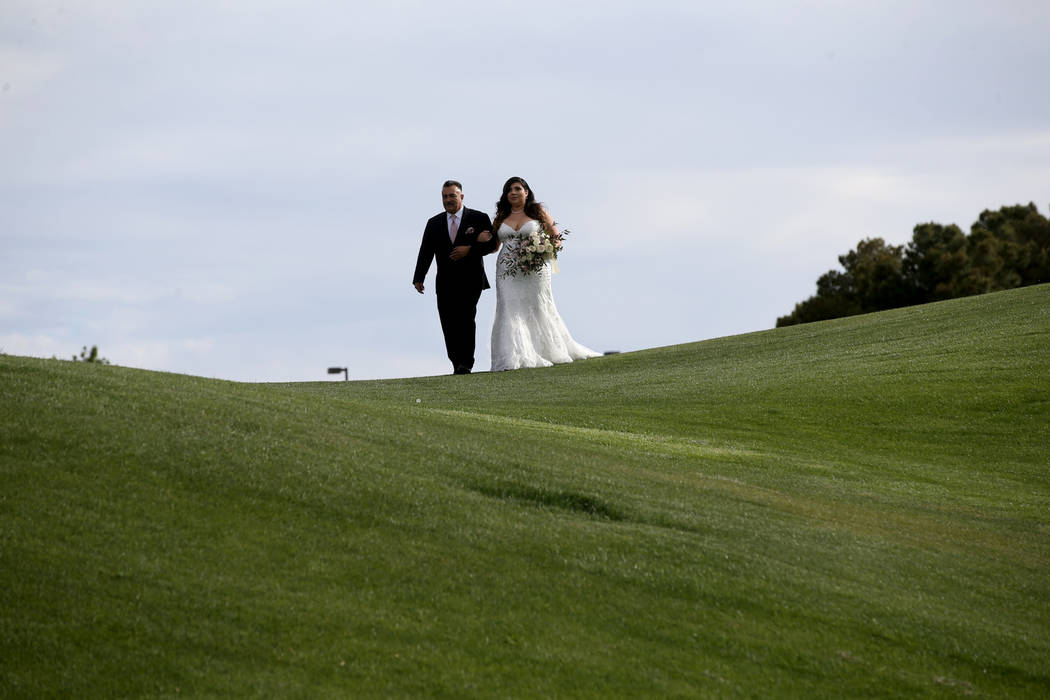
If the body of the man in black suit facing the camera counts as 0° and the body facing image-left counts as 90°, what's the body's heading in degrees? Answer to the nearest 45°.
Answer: approximately 0°

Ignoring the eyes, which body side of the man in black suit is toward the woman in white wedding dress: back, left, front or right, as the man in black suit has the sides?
left
